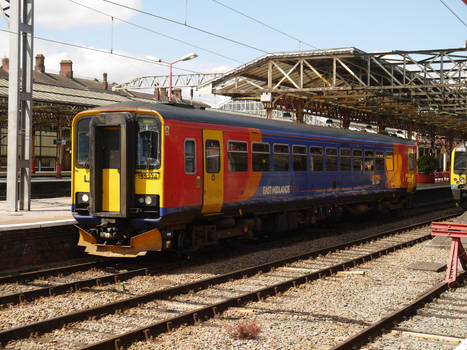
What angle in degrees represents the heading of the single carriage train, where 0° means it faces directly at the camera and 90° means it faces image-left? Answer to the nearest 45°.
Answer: approximately 45°

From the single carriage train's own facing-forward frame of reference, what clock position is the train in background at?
The train in background is roughly at 6 o'clock from the single carriage train.

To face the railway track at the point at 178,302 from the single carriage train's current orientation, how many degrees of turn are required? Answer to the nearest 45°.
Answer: approximately 45° to its left

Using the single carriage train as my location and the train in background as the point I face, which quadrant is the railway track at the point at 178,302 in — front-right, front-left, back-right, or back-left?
back-right

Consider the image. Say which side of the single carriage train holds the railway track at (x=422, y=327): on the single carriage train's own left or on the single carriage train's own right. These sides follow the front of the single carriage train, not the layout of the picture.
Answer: on the single carriage train's own left

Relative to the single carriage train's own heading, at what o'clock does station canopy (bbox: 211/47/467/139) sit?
The station canopy is roughly at 5 o'clock from the single carriage train.
